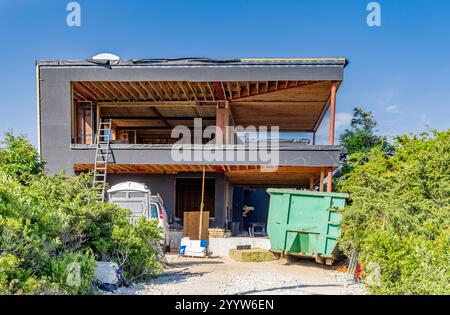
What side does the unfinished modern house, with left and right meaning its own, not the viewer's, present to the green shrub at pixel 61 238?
front

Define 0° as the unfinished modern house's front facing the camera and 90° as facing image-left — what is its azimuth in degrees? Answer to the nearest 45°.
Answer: approximately 0°

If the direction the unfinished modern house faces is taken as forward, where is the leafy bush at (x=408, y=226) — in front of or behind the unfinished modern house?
in front
